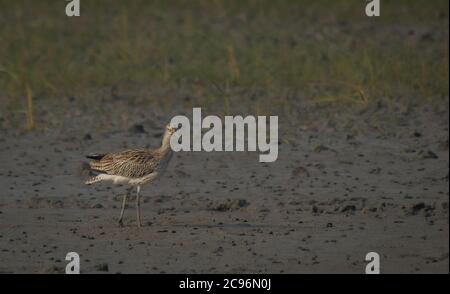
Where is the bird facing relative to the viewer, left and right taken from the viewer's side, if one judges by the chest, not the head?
facing to the right of the viewer
